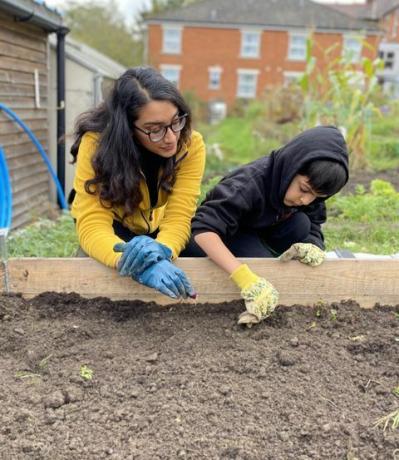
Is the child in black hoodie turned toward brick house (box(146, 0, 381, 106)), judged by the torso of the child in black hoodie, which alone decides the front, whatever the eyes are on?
no

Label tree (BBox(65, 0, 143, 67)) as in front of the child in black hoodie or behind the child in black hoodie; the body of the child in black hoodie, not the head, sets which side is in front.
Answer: behind

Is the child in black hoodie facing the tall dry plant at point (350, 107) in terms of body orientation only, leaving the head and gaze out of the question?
no

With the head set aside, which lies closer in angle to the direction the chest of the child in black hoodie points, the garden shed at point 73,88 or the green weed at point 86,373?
the green weed

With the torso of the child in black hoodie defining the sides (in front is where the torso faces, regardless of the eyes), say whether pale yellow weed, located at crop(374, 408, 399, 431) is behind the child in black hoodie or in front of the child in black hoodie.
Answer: in front

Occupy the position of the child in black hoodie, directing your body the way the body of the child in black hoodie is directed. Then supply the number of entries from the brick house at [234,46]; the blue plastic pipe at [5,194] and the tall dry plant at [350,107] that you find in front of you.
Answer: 0

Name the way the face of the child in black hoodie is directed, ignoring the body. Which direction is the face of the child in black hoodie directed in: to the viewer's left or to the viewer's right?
to the viewer's left

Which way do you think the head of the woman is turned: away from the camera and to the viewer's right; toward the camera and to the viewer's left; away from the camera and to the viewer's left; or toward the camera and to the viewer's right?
toward the camera and to the viewer's right

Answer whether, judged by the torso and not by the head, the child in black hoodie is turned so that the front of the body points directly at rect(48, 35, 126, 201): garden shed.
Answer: no
